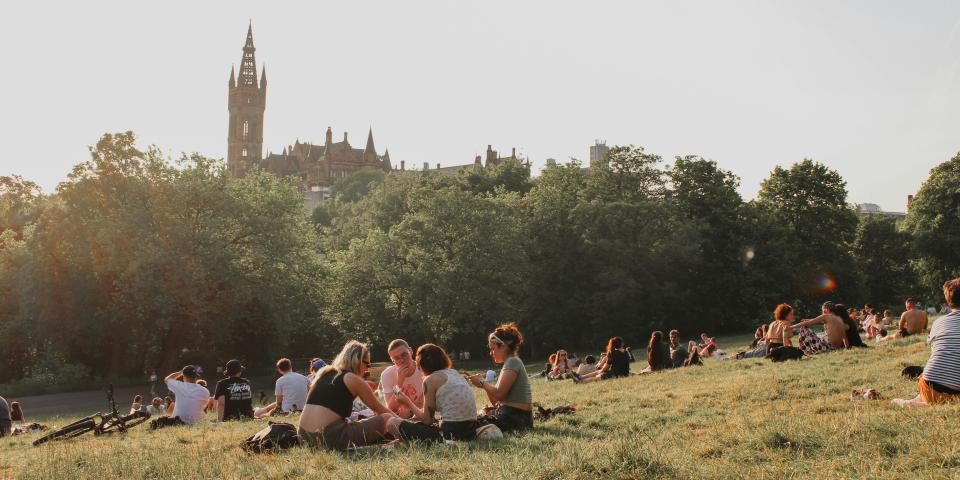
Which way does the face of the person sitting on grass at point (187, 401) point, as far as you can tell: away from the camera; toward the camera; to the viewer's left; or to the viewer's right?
away from the camera

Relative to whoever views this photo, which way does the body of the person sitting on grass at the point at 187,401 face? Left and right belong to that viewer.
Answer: facing away from the viewer

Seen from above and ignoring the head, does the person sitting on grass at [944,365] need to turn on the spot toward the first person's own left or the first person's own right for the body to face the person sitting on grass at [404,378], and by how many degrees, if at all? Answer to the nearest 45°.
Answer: approximately 45° to the first person's own left

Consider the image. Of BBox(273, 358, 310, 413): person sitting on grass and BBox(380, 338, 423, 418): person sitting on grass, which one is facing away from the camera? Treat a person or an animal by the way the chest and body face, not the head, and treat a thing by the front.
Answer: BBox(273, 358, 310, 413): person sitting on grass

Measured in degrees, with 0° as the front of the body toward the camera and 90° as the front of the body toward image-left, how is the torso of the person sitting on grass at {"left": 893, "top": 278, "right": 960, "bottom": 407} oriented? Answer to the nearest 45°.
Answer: approximately 135°

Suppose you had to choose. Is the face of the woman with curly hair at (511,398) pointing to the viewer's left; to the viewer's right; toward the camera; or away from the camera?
to the viewer's left
